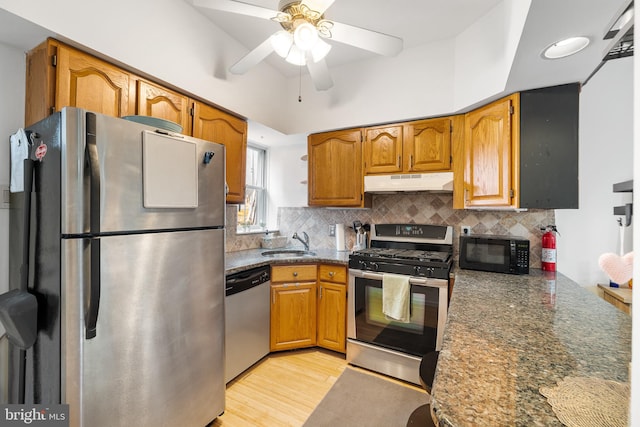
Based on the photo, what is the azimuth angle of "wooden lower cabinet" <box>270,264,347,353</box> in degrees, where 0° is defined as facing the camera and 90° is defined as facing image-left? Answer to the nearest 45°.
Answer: approximately 0°

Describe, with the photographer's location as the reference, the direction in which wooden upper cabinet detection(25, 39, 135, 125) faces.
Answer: facing the viewer and to the right of the viewer

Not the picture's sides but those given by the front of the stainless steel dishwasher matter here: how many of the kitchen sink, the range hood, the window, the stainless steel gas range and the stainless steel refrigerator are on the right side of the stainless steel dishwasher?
1

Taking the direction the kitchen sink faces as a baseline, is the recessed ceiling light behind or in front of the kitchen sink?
in front

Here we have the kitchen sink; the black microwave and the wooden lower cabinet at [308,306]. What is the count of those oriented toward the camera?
3

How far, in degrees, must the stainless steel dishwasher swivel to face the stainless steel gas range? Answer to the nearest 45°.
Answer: approximately 45° to its left

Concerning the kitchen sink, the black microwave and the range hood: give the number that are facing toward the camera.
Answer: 3

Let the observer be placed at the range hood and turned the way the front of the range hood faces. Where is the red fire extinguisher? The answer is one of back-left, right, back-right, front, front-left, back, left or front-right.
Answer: left

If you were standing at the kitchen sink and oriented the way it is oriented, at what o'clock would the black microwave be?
The black microwave is roughly at 10 o'clock from the kitchen sink.

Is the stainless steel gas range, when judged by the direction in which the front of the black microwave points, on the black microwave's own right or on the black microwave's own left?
on the black microwave's own right

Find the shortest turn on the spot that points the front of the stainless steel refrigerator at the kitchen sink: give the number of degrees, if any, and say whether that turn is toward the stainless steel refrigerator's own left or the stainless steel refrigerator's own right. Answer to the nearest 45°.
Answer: approximately 90° to the stainless steel refrigerator's own left
